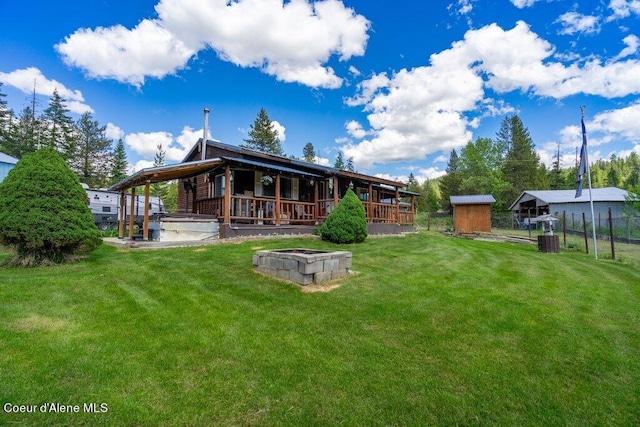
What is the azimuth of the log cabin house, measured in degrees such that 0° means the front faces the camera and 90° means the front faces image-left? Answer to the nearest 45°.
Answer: approximately 315°

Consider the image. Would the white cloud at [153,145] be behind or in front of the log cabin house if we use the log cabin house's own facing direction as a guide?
behind

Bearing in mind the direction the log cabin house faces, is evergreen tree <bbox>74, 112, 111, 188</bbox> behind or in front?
behind

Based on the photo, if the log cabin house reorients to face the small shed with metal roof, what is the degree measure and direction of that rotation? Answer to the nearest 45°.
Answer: approximately 45° to its left

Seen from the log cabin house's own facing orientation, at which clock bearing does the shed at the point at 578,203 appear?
The shed is roughly at 10 o'clock from the log cabin house.

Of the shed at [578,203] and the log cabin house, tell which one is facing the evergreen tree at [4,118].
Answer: the shed
